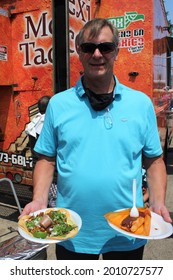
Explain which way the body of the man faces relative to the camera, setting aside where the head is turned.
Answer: toward the camera

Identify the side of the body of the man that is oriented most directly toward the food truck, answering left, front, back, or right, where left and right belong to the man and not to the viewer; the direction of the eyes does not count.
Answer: back
